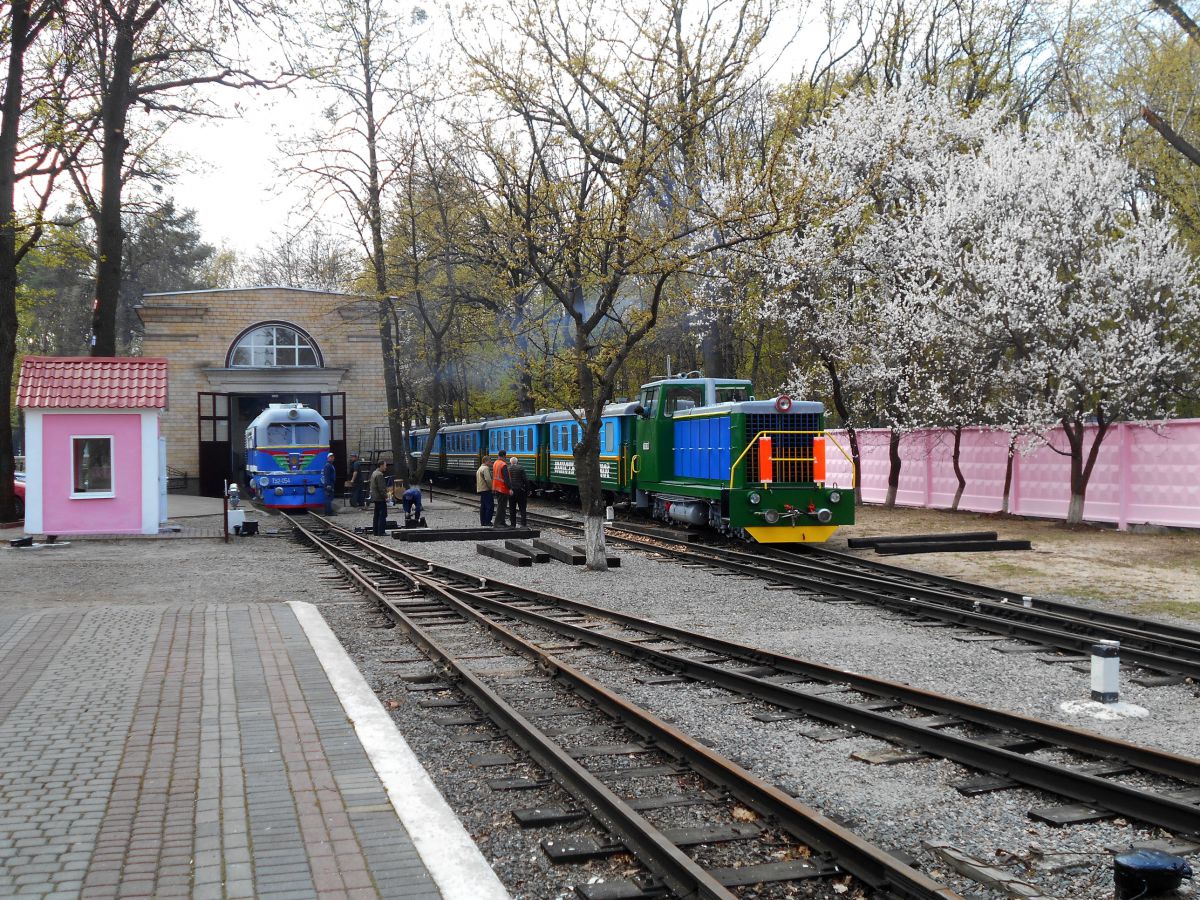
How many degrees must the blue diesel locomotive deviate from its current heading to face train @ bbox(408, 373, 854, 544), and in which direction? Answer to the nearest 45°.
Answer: approximately 45° to its left

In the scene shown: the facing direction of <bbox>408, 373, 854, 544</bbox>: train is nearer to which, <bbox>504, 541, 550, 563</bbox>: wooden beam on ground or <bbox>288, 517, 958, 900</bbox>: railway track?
the railway track

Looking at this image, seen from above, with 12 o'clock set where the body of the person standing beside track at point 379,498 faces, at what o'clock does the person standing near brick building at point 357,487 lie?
the person standing near brick building at point 357,487 is roughly at 9 o'clock from the person standing beside track at point 379,498.

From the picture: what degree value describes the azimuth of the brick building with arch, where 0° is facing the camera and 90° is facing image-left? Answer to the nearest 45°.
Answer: approximately 0°

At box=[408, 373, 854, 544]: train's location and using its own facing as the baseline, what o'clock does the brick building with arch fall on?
The brick building with arch is roughly at 6 o'clock from the train.

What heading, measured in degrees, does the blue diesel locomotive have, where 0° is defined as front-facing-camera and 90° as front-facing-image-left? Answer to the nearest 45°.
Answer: approximately 0°

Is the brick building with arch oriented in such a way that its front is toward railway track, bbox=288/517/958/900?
yes

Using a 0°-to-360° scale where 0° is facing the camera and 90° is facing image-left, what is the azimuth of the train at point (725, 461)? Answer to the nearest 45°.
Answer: approximately 315°
